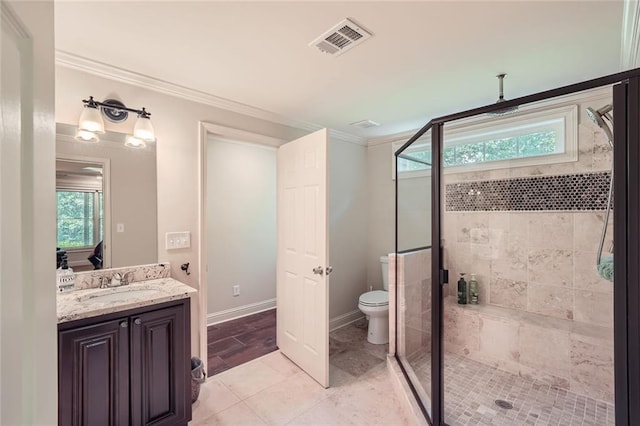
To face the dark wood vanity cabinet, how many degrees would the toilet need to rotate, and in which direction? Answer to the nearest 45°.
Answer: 0° — it already faces it

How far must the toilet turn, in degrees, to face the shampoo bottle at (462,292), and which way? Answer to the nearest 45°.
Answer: approximately 135° to its left

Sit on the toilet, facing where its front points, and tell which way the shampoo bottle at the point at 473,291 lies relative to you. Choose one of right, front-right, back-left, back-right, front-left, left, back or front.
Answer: back-left

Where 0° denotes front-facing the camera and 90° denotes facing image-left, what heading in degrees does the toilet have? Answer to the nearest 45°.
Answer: approximately 45°

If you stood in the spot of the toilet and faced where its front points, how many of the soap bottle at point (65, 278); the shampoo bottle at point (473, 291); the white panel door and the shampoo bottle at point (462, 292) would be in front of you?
2
